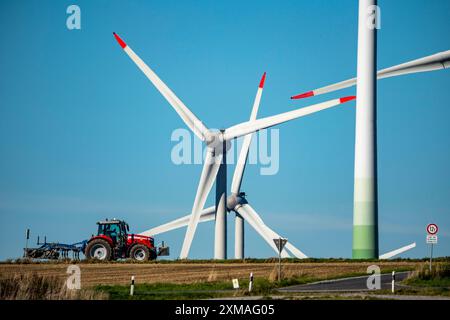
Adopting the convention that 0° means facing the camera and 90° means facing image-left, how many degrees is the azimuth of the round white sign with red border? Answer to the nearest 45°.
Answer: approximately 0°
